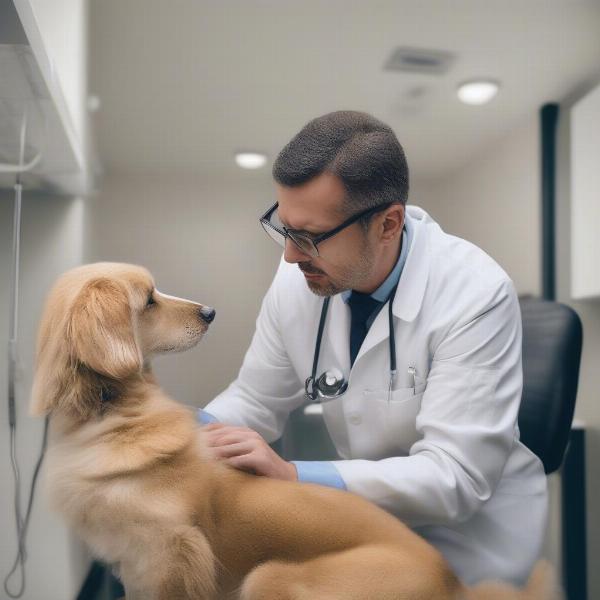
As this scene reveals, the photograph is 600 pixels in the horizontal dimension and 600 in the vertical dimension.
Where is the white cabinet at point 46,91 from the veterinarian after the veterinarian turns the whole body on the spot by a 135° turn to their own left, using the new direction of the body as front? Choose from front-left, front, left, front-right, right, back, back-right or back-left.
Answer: back

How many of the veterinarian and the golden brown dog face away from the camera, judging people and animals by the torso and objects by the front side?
0

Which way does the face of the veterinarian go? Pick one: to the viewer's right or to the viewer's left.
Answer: to the viewer's left

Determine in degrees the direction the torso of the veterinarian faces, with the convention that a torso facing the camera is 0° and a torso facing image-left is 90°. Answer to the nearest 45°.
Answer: approximately 45°
